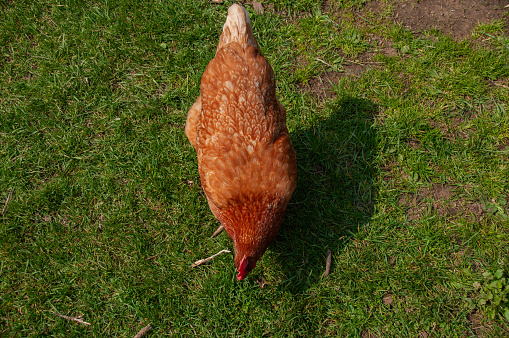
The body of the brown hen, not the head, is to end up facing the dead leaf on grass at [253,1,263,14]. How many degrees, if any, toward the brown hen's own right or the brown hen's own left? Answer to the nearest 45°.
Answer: approximately 180°

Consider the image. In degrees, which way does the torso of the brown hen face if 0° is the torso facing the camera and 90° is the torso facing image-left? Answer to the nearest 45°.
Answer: approximately 0°
